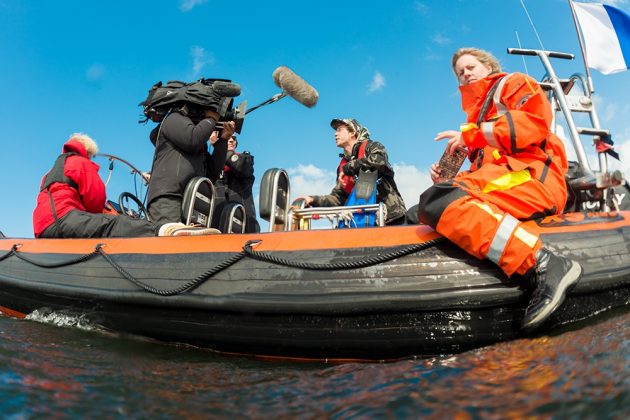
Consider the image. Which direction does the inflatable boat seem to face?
to the viewer's left

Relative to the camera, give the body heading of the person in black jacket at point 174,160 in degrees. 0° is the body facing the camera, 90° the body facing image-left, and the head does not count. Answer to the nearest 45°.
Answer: approximately 270°

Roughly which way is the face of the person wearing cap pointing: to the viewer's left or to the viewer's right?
to the viewer's left

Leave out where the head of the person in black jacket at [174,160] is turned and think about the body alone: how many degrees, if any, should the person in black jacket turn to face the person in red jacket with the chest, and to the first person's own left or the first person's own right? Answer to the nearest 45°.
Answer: approximately 135° to the first person's own left
